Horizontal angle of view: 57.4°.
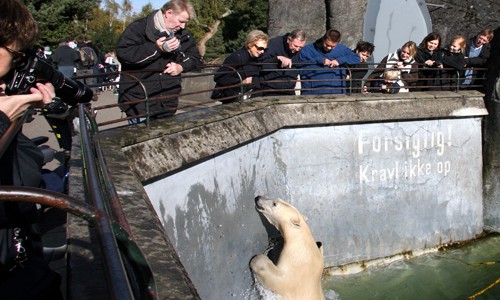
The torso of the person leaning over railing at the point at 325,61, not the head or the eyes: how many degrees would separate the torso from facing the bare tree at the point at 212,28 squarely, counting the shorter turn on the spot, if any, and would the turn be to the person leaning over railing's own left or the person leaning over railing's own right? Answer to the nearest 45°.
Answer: approximately 180°

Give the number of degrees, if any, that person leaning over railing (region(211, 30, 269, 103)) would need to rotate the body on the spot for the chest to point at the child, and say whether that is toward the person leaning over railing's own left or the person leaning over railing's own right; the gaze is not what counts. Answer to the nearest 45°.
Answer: approximately 90° to the person leaning over railing's own left

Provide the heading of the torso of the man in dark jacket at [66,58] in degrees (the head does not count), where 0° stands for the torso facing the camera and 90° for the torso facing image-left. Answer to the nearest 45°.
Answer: approximately 180°

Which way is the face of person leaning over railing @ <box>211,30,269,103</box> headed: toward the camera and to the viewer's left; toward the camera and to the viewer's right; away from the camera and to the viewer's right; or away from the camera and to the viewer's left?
toward the camera and to the viewer's right

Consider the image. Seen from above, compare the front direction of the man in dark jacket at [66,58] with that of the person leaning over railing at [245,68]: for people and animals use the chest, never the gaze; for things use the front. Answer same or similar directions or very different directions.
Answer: very different directions

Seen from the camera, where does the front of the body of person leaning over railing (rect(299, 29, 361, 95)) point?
toward the camera

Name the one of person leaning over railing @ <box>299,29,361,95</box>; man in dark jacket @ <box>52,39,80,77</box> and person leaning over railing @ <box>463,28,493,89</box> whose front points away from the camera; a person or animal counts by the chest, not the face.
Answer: the man in dark jacket

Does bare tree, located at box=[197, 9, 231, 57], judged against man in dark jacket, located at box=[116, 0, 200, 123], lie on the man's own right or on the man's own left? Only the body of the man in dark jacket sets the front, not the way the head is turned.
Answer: on the man's own left

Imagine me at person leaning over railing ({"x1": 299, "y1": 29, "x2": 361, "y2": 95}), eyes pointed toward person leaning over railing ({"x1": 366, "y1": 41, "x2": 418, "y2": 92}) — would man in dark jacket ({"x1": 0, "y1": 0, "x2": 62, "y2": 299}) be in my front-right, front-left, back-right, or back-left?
back-right

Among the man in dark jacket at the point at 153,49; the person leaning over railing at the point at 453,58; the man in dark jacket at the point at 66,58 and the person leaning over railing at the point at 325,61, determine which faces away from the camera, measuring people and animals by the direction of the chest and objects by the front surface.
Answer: the man in dark jacket at the point at 66,58

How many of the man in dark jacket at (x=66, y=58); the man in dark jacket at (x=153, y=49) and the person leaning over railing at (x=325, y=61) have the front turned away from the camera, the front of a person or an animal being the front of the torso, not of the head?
1

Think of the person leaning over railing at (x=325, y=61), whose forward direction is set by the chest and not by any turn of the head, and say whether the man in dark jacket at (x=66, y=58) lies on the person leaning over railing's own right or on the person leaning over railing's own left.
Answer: on the person leaning over railing's own right

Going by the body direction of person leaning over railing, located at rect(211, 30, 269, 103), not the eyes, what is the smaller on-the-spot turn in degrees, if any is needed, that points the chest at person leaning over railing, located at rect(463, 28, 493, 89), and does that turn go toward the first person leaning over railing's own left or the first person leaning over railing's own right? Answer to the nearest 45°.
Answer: approximately 90° to the first person leaning over railing's own left
